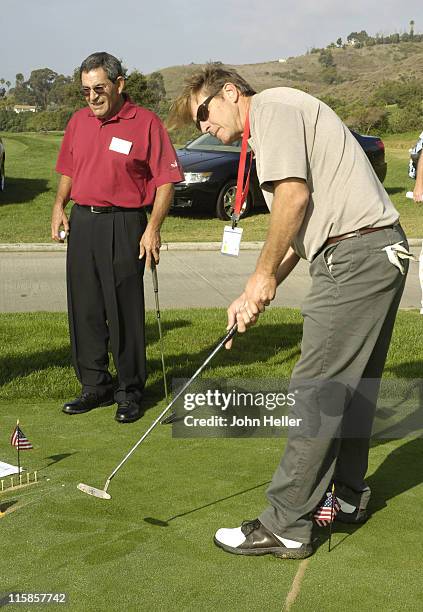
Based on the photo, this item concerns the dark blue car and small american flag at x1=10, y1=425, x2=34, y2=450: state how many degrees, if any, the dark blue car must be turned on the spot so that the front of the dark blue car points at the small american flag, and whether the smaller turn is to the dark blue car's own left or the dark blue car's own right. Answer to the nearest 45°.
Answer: approximately 45° to the dark blue car's own left

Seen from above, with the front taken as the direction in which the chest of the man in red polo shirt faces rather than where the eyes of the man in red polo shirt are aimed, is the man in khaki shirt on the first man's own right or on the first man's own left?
on the first man's own left

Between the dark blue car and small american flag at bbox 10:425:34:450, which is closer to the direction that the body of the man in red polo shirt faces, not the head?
the small american flag

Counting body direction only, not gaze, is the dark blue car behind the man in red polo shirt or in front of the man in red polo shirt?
behind

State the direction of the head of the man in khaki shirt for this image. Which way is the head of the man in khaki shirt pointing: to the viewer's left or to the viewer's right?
to the viewer's left

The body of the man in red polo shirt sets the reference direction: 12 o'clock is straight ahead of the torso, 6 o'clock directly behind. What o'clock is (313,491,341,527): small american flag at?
The small american flag is roughly at 10 o'clock from the man in red polo shirt.

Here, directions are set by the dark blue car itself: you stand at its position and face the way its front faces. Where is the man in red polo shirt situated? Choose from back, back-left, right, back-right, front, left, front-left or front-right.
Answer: front-left

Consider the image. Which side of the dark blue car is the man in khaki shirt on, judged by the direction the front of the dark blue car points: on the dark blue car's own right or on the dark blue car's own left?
on the dark blue car's own left

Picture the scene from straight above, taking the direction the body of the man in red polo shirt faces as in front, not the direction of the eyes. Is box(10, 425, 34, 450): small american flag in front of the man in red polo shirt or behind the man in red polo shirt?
in front

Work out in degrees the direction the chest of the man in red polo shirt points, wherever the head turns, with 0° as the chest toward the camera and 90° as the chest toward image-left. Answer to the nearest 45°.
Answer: approximately 45°

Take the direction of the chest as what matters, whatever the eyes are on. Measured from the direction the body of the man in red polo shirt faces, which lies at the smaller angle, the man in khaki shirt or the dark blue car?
the man in khaki shirt

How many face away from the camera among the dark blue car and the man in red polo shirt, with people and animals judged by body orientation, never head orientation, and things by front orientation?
0

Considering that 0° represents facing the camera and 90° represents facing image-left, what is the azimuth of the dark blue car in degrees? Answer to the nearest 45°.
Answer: approximately 45°
